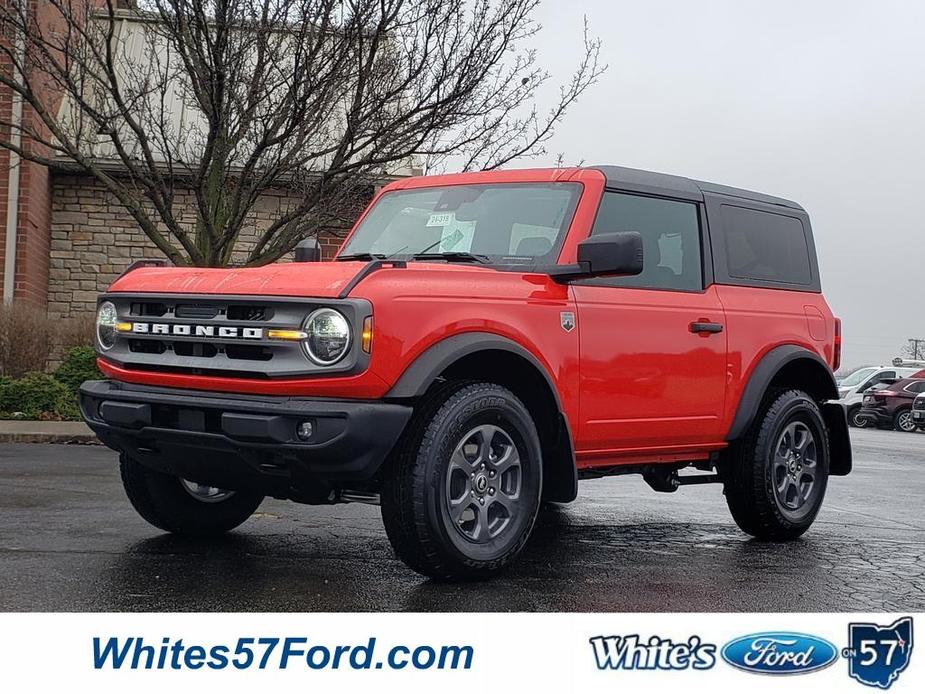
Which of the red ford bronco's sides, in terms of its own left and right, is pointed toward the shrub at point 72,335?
right

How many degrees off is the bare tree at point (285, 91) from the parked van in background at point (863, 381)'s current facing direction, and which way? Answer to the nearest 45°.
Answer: approximately 45° to its left

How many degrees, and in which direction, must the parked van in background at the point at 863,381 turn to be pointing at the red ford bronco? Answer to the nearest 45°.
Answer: approximately 45° to its left

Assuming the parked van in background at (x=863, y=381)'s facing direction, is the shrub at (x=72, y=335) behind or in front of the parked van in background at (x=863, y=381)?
in front

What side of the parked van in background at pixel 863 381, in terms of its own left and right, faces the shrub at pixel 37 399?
front

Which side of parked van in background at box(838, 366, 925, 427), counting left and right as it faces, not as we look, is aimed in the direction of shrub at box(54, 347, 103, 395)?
front

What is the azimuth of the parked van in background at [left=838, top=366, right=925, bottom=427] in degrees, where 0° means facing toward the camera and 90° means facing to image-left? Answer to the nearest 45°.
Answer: approximately 45°

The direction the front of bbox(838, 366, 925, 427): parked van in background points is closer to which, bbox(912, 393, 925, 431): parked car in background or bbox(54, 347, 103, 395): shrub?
the shrub

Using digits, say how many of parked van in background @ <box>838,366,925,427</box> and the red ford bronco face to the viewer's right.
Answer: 0

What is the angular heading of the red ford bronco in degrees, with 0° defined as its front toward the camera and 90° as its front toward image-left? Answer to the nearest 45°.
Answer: approximately 45°

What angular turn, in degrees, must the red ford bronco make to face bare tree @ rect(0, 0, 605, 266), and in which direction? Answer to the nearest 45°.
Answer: approximately 135° to its right

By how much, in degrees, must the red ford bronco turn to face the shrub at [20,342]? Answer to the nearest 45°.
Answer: approximately 90° to its right
